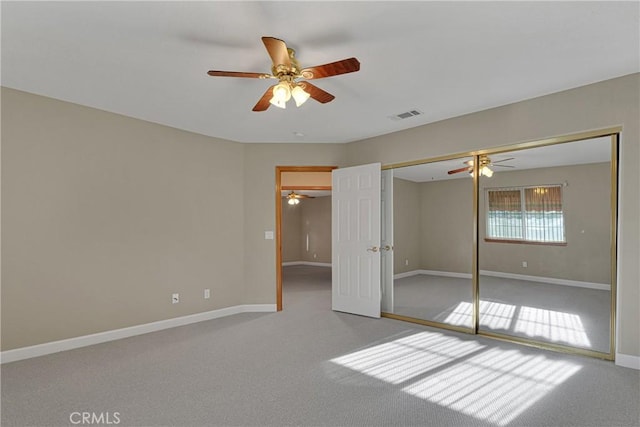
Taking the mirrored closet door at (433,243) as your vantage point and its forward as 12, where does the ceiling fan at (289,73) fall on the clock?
The ceiling fan is roughly at 11 o'clock from the mirrored closet door.

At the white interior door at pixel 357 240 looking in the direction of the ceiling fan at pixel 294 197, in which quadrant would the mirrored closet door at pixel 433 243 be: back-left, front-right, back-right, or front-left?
back-right

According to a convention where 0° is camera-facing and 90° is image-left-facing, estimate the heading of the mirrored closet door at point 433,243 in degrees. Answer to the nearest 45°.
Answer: approximately 45°

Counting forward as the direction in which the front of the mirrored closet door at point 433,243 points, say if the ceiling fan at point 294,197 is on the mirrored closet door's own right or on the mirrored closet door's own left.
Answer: on the mirrored closet door's own right
